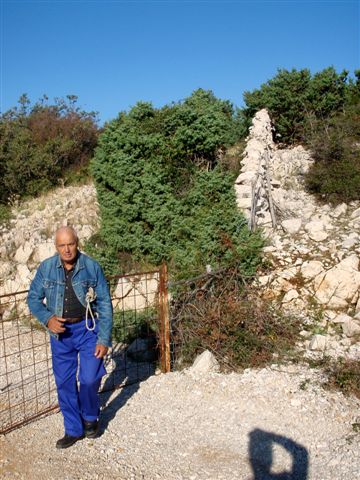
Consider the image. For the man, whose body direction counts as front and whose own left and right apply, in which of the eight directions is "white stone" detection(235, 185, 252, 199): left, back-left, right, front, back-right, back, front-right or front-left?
back-left

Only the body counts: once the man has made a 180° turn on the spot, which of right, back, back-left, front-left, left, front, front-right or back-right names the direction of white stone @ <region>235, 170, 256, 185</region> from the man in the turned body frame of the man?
front-right

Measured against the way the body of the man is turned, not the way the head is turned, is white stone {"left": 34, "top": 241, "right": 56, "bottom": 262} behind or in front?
behind

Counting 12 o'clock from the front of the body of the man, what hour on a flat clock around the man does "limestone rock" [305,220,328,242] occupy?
The limestone rock is roughly at 8 o'clock from the man.

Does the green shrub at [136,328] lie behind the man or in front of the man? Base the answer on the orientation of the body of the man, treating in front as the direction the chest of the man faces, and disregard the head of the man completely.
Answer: behind

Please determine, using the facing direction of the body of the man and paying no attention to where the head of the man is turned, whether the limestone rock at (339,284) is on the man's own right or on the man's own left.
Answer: on the man's own left

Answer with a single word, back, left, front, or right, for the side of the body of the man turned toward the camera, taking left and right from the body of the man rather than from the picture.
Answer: front

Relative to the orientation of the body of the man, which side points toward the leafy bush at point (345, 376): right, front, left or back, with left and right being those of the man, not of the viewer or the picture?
left

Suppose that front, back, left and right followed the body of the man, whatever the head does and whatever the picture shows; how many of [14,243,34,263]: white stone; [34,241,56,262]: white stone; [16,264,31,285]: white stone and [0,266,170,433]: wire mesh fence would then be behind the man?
4

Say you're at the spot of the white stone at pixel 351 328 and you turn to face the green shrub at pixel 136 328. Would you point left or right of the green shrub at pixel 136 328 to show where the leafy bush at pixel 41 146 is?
right

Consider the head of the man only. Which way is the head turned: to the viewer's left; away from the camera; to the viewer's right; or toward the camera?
toward the camera
